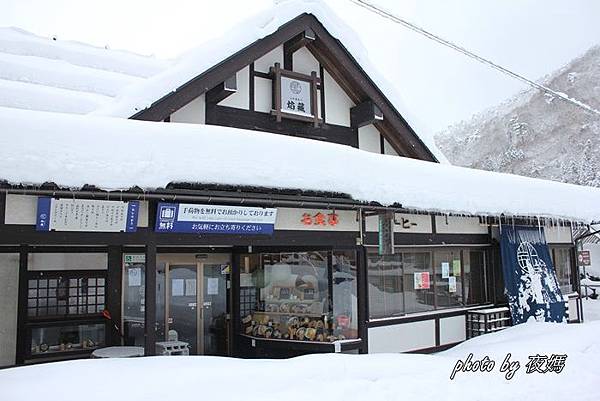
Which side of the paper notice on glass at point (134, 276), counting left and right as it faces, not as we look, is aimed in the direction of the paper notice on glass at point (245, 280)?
left

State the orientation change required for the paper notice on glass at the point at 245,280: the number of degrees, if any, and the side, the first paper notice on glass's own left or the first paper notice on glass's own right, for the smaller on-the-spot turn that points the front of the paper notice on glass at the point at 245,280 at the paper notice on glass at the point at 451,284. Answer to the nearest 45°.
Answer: approximately 90° to the first paper notice on glass's own left

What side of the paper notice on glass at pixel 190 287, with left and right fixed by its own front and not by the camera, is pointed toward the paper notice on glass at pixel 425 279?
left

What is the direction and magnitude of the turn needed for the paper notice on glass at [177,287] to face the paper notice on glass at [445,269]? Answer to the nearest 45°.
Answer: approximately 90° to its left

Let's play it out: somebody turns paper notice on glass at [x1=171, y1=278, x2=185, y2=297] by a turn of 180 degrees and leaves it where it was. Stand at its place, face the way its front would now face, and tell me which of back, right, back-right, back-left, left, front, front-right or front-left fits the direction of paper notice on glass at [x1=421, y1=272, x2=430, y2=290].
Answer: right

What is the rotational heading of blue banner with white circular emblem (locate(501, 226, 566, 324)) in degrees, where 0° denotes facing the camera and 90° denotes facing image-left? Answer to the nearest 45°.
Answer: approximately 0°

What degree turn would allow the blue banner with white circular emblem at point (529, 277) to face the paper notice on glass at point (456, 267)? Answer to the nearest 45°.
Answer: approximately 45° to its right

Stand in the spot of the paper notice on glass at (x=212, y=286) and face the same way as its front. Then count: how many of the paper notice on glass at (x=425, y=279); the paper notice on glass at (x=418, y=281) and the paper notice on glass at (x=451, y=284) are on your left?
3

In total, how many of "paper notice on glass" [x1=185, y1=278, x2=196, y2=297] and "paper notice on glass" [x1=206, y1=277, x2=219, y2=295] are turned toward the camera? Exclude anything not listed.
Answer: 2
